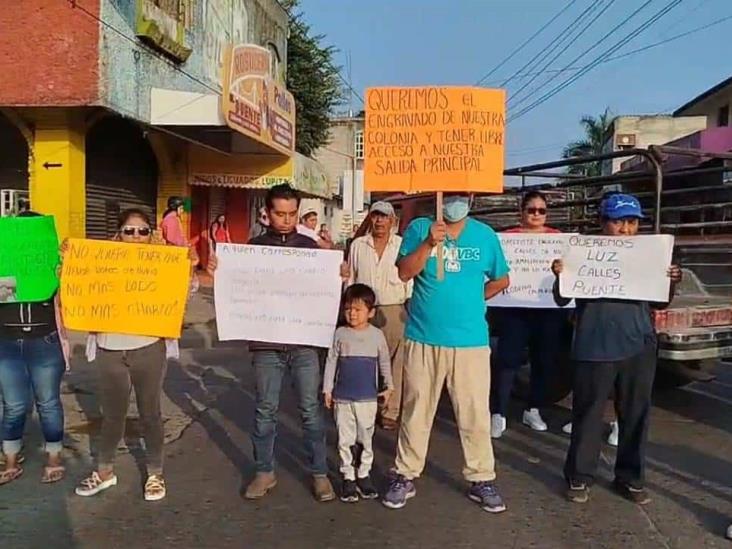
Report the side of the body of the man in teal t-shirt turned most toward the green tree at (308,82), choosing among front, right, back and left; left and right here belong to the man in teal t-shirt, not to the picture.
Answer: back

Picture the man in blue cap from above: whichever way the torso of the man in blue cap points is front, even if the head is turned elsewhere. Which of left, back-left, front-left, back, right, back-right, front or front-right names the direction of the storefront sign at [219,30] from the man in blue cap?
back-right

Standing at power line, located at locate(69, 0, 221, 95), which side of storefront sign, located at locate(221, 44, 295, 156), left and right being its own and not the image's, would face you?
right

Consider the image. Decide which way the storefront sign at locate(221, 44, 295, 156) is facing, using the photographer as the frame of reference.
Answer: facing the viewer and to the right of the viewer

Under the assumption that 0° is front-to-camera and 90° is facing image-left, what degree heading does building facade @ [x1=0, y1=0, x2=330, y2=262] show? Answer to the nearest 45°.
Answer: approximately 315°

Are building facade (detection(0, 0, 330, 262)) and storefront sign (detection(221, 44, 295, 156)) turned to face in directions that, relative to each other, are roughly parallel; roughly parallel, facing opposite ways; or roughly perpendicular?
roughly parallel

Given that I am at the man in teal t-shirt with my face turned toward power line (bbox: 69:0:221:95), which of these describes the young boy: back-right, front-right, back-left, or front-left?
front-left

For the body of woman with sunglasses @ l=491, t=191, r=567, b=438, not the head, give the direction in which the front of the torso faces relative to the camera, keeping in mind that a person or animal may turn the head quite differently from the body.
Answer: toward the camera

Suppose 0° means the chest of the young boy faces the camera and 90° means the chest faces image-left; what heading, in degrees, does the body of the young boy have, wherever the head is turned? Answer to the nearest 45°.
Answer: approximately 0°

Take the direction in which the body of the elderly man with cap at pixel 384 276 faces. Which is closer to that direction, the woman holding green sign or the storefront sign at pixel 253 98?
the woman holding green sign

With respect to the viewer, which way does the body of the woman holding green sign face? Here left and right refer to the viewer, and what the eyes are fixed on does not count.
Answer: facing the viewer

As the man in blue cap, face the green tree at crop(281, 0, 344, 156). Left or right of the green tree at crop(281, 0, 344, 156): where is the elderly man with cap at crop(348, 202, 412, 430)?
left

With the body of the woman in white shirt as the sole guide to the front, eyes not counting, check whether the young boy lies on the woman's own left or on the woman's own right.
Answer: on the woman's own left

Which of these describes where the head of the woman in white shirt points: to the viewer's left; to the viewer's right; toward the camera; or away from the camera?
toward the camera

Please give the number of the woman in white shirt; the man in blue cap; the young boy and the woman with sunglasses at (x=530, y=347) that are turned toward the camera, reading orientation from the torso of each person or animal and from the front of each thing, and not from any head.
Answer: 4

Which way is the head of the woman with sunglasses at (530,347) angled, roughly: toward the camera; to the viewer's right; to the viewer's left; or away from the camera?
toward the camera

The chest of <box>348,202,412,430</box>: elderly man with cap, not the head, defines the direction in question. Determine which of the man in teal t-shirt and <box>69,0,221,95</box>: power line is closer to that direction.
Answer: the man in teal t-shirt
